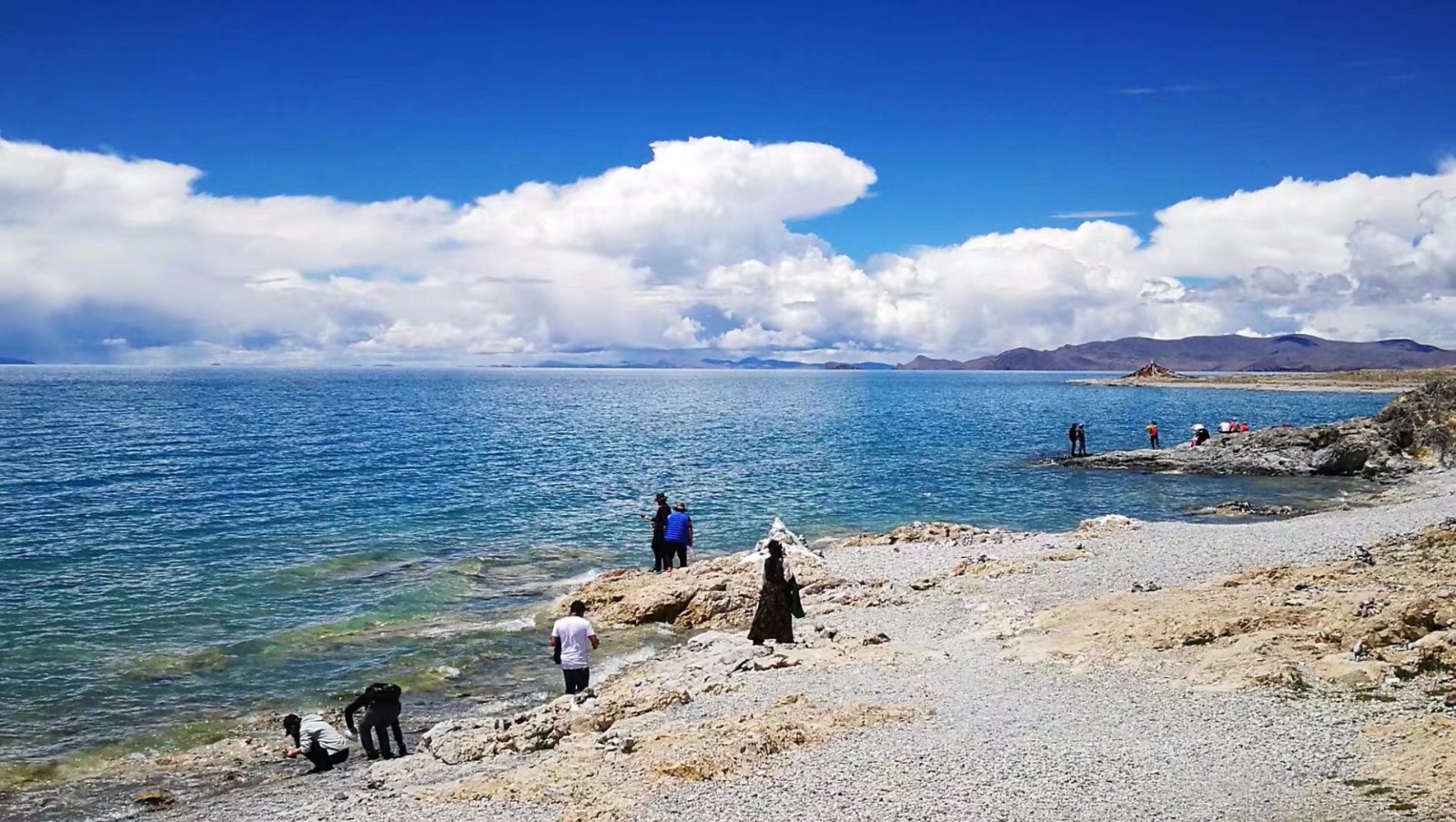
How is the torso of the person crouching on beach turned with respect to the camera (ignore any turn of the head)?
to the viewer's left

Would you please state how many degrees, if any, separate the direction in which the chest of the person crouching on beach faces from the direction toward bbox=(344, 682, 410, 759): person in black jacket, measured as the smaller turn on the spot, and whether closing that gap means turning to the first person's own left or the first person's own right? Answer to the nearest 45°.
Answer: approximately 180°

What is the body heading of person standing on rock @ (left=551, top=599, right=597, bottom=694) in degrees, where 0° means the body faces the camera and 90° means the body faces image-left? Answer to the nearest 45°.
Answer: approximately 180°

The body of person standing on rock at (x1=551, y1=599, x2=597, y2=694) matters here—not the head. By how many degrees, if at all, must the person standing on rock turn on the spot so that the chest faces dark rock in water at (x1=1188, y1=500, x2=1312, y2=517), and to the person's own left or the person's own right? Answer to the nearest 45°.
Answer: approximately 45° to the person's own right

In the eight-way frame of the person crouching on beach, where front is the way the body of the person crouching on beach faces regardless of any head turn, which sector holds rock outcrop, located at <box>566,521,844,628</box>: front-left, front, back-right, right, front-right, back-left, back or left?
back-right

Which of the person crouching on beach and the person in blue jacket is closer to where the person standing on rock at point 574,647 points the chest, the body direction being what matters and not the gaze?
the person in blue jacket

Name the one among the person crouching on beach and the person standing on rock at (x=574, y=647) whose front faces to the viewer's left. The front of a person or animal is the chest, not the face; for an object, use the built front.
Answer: the person crouching on beach

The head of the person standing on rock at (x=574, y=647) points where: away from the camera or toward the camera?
away from the camera
